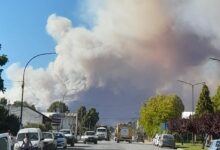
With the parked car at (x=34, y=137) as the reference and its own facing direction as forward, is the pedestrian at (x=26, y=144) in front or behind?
in front

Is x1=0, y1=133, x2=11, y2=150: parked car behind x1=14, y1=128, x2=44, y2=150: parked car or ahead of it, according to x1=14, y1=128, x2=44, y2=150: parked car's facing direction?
ahead

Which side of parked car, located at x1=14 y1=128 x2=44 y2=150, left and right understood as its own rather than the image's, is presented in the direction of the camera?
front

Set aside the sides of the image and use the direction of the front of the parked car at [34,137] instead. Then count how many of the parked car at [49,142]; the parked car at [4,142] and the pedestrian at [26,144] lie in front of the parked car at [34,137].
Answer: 2

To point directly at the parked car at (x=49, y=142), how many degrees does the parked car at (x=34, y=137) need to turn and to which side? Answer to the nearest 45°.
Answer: approximately 180°

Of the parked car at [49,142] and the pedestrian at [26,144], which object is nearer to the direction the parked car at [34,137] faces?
the pedestrian
